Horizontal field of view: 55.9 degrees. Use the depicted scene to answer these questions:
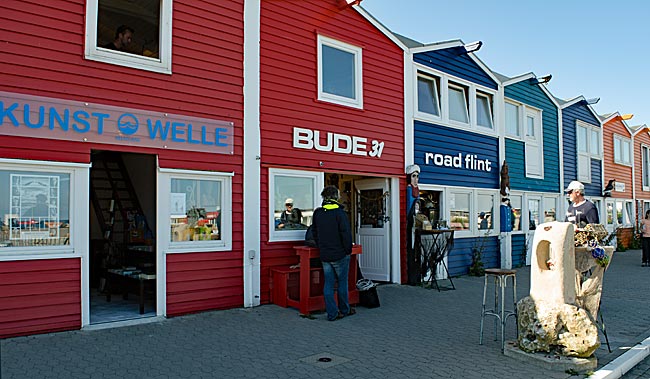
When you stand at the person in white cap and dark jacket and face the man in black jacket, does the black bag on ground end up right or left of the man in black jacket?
left

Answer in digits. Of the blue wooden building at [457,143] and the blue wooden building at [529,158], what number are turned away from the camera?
0

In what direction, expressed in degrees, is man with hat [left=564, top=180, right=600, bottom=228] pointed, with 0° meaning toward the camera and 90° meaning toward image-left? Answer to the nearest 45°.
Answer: approximately 45°

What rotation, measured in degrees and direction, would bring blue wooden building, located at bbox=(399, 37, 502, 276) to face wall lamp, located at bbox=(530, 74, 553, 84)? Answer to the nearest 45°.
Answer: approximately 90° to its left

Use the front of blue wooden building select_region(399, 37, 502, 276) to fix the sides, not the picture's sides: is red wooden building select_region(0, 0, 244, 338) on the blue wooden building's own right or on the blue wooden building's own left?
on the blue wooden building's own right
